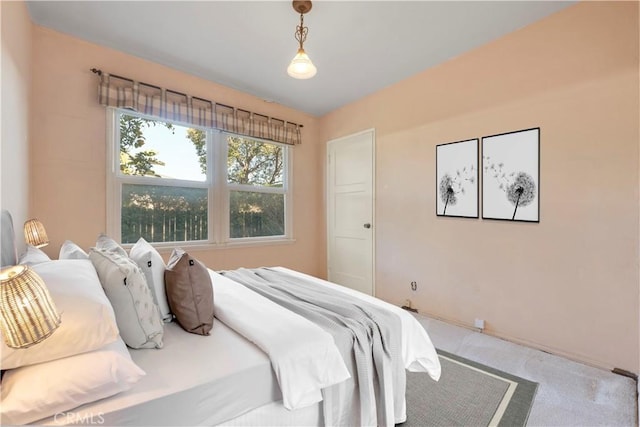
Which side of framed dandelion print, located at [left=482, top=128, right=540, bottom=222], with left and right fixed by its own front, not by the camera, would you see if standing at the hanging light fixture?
front

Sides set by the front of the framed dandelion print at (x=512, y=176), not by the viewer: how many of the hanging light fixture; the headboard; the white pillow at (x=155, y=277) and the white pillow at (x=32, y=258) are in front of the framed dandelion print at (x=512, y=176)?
4

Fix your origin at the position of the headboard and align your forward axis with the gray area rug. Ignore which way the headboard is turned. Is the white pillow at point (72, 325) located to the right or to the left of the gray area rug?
right

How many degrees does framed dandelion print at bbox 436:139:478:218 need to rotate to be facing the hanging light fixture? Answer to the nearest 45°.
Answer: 0° — it already faces it

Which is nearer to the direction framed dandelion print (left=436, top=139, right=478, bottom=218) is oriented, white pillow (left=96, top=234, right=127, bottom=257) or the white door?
the white pillow

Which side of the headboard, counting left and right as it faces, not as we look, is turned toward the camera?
right

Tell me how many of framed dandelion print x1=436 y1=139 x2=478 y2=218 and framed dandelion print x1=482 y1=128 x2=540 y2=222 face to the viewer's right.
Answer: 0
